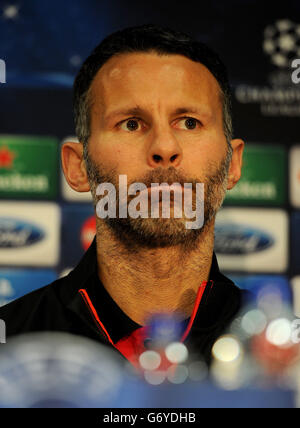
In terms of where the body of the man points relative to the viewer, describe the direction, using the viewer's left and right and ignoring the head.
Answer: facing the viewer and to the right of the viewer
